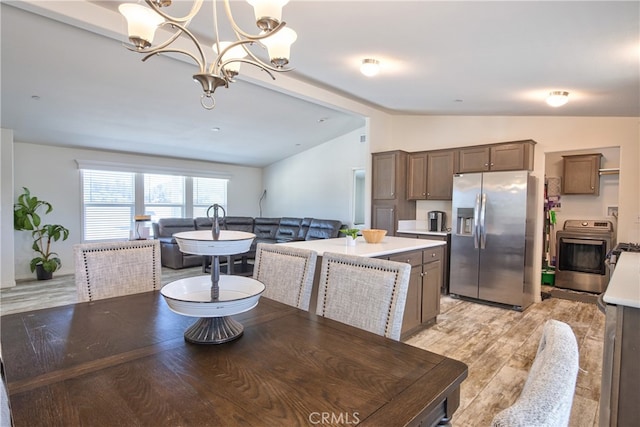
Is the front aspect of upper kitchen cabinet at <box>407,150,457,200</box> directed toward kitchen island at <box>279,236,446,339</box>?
yes

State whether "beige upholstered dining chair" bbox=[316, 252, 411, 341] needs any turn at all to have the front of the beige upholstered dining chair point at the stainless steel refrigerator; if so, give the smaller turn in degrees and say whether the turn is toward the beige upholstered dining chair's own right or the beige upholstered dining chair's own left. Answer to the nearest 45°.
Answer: approximately 180°

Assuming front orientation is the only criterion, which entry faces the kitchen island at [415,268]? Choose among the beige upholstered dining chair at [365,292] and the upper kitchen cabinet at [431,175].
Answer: the upper kitchen cabinet

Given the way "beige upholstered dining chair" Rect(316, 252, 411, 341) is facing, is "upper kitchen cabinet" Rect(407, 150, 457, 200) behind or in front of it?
behind

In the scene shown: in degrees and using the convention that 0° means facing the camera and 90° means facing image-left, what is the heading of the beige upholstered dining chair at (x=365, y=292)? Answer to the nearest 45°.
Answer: approximately 45°
